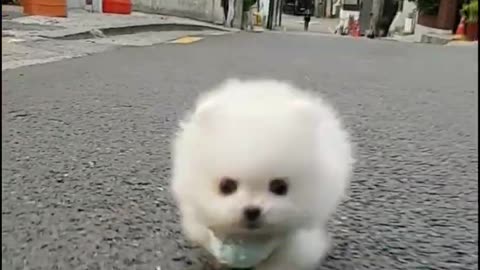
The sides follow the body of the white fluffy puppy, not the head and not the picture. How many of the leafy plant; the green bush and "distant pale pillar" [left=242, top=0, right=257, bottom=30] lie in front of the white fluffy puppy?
0

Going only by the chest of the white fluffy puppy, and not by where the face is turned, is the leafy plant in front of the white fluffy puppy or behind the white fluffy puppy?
behind

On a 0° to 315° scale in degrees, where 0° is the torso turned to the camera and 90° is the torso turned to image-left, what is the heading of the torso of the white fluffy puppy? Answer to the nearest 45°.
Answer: approximately 0°

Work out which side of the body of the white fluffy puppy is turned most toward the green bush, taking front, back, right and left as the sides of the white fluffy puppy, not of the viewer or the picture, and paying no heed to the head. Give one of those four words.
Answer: back

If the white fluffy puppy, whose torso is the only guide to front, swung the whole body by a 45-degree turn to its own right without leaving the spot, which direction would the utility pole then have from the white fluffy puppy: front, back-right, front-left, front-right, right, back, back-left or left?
back-right

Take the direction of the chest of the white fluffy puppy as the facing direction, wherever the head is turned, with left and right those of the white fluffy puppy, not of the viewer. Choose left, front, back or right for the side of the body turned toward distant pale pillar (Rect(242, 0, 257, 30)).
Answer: back

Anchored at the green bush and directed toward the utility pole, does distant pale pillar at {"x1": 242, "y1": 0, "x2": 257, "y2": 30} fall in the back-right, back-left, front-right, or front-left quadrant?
front-left

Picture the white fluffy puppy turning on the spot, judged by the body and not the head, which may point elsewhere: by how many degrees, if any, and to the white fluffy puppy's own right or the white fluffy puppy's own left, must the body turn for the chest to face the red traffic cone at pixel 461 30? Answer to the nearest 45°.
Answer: approximately 180°
